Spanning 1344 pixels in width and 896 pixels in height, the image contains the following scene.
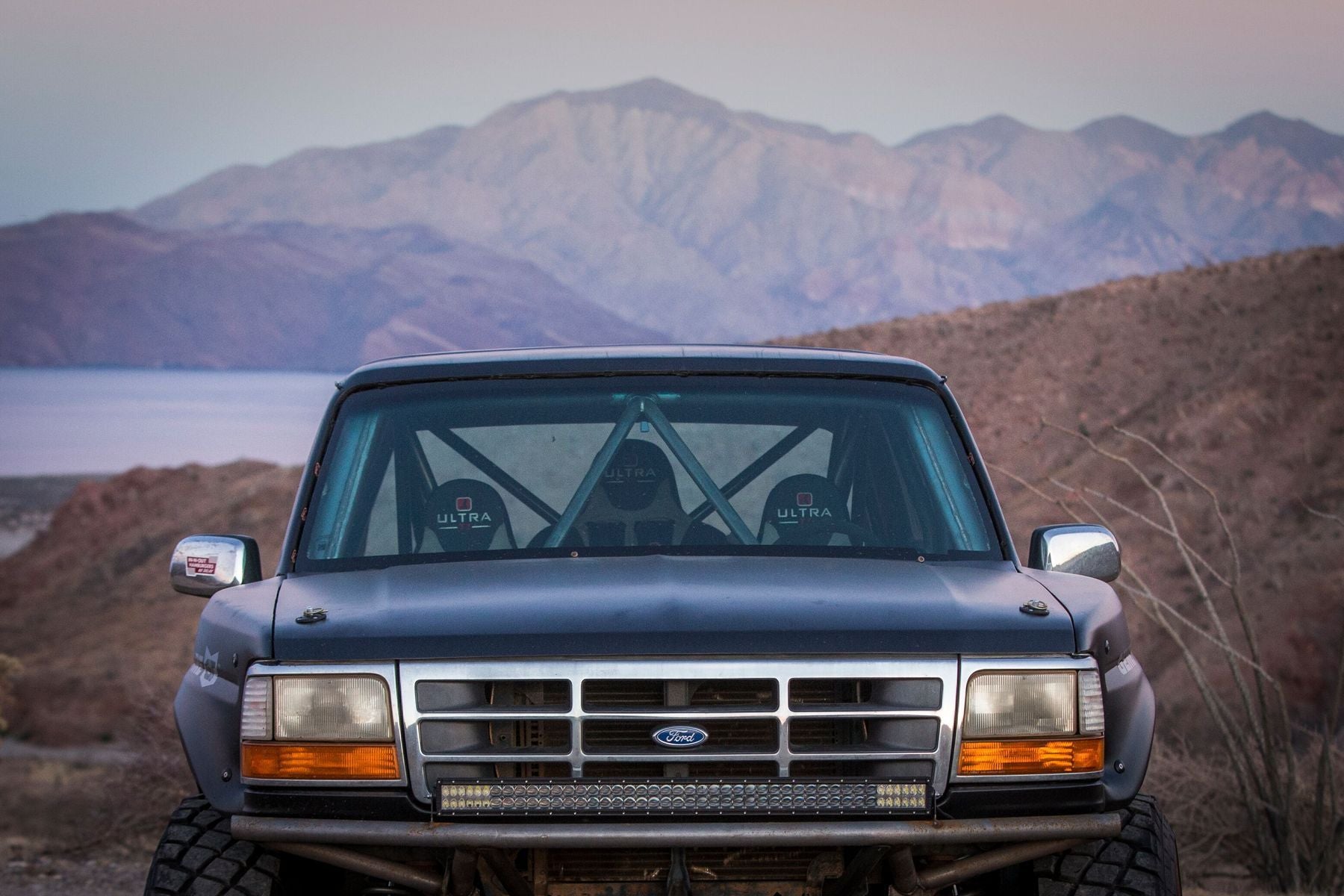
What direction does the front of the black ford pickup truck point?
toward the camera

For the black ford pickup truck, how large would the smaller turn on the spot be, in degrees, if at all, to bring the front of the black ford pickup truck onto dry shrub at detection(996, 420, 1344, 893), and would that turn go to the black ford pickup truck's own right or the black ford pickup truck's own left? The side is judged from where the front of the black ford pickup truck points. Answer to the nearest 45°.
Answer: approximately 135° to the black ford pickup truck's own left

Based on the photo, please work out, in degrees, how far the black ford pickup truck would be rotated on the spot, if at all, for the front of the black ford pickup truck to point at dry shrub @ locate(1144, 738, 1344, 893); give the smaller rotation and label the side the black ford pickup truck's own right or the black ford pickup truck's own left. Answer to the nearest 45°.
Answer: approximately 135° to the black ford pickup truck's own left
